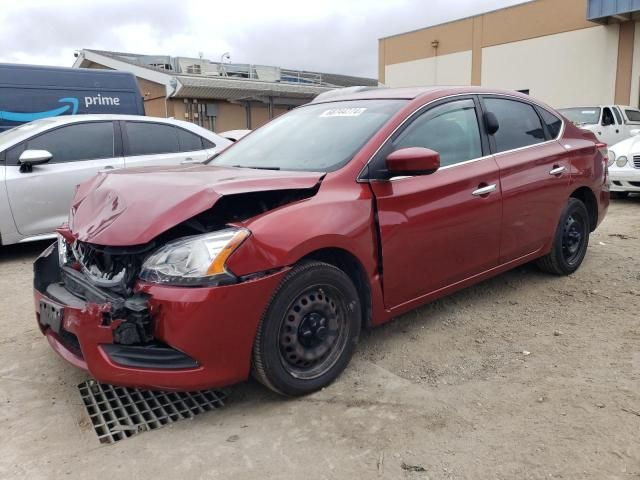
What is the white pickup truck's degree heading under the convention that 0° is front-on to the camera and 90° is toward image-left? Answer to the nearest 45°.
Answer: approximately 45°

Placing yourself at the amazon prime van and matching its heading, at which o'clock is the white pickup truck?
The white pickup truck is roughly at 6 o'clock from the amazon prime van.

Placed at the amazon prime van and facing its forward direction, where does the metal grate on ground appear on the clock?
The metal grate on ground is roughly at 9 o'clock from the amazon prime van.

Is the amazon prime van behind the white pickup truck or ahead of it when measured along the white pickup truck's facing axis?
ahead

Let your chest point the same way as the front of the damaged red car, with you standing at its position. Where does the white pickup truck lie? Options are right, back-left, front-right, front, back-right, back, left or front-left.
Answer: back

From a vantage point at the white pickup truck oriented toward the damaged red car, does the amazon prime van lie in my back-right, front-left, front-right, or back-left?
front-right

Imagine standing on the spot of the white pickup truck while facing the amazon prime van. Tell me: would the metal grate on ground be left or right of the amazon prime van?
left

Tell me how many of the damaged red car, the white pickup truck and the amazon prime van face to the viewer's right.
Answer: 0

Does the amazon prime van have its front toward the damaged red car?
no

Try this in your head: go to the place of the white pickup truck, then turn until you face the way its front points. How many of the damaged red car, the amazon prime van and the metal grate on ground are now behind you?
0

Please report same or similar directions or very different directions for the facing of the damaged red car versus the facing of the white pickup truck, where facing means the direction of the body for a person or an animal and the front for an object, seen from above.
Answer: same or similar directions

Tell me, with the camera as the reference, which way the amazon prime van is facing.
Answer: facing to the left of the viewer
